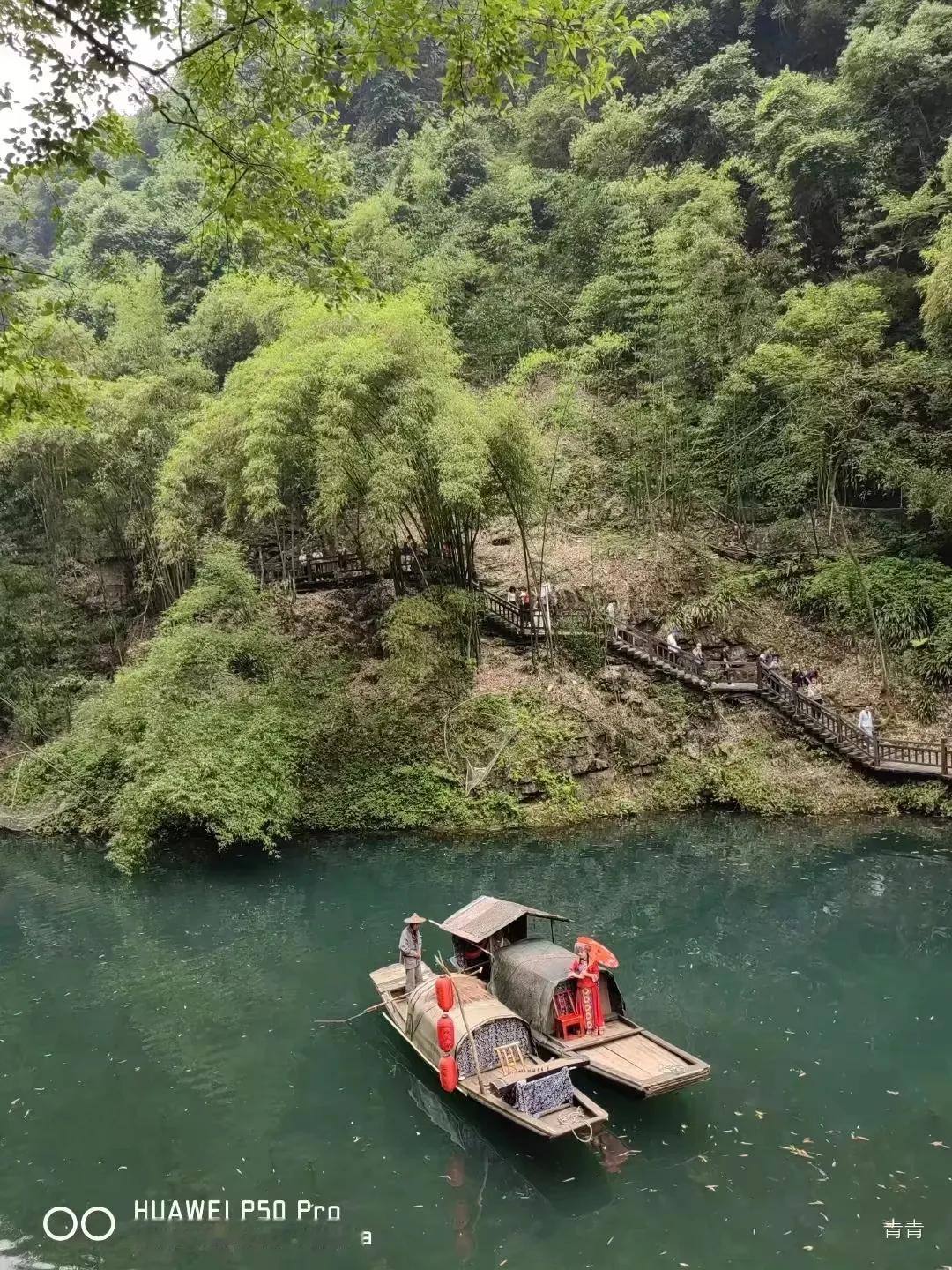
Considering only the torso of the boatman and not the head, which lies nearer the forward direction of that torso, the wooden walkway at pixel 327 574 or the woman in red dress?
the woman in red dress

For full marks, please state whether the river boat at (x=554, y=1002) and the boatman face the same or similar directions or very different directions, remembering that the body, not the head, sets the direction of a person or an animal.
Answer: same or similar directions

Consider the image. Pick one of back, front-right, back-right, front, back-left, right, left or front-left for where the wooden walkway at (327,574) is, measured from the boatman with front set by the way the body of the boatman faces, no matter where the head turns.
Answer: back-left

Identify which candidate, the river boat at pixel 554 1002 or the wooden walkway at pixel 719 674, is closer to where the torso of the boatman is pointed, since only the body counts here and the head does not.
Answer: the river boat

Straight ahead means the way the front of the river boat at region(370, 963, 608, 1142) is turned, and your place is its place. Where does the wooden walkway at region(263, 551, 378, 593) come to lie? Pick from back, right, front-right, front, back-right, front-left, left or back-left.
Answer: back-left

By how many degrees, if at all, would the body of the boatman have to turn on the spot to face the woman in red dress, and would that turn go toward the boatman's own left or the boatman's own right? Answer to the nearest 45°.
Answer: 0° — they already face them

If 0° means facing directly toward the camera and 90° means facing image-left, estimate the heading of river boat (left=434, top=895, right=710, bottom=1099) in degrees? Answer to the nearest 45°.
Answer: approximately 315°

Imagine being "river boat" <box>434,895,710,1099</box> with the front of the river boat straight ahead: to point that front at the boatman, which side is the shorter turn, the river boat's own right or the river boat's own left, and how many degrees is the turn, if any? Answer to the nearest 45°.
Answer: approximately 180°

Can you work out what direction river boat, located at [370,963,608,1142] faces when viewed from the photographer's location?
facing the viewer and to the right of the viewer

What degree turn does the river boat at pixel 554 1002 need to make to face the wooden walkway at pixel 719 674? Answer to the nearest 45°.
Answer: approximately 135° to its left

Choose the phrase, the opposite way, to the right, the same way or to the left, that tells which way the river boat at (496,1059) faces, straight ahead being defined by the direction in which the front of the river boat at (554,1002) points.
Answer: the same way
